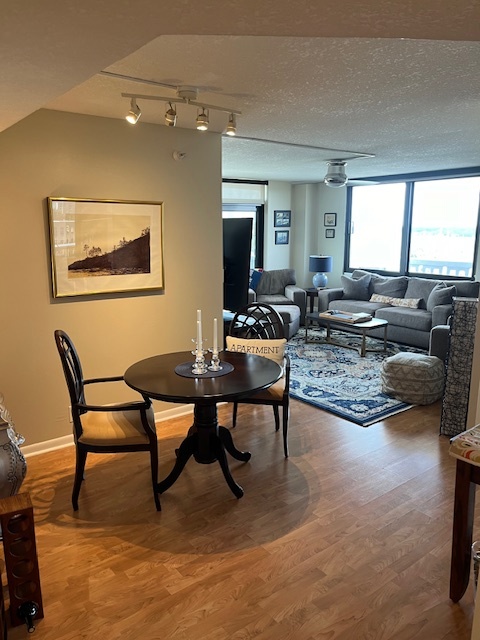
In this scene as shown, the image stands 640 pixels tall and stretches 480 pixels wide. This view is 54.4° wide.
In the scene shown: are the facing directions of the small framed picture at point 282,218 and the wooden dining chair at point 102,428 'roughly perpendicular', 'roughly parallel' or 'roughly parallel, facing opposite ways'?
roughly perpendicular

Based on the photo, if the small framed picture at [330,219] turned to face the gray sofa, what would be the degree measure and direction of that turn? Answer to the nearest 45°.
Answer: approximately 45° to its left

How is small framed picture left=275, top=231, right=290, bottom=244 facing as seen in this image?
toward the camera

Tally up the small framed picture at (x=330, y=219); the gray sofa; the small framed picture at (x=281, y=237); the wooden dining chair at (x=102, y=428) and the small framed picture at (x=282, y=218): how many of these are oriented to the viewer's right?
1

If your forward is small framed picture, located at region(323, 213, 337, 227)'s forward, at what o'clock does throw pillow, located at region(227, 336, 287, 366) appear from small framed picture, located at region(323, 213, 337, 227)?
The throw pillow is roughly at 12 o'clock from the small framed picture.

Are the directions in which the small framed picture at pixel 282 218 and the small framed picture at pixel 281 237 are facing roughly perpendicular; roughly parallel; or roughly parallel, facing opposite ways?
roughly parallel

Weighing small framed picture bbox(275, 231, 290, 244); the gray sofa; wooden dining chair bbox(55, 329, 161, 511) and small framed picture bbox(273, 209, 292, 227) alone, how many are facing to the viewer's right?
1

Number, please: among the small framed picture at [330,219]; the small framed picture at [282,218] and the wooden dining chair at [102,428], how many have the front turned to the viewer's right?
1

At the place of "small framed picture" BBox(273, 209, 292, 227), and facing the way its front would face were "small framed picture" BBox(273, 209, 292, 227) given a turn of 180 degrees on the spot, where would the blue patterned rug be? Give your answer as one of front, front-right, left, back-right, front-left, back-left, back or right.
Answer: back

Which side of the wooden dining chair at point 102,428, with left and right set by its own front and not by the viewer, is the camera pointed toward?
right

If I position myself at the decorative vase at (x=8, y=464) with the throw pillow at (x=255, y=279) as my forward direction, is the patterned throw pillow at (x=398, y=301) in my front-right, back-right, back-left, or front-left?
front-right

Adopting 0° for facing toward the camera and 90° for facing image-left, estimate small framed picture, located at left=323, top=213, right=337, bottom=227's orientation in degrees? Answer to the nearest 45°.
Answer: approximately 0°

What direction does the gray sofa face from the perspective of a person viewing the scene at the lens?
facing the viewer and to the left of the viewer

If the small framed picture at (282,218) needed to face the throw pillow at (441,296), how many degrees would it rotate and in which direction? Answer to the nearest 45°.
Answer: approximately 45° to its left

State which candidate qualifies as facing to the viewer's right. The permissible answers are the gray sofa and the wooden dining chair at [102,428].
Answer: the wooden dining chair

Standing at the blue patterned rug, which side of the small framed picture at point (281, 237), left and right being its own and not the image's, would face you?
front

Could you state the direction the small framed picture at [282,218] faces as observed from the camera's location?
facing the viewer

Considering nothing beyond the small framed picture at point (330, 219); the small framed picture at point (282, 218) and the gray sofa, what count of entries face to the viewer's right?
0

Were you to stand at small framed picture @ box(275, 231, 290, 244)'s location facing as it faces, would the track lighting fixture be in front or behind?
in front
